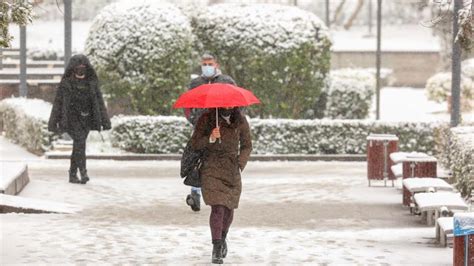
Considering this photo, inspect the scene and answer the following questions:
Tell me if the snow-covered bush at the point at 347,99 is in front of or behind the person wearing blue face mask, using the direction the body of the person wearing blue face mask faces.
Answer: behind

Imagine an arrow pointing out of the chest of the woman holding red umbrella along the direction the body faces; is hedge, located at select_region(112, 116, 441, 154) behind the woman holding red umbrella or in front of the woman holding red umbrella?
behind

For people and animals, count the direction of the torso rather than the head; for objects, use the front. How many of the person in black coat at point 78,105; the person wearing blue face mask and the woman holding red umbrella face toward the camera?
3

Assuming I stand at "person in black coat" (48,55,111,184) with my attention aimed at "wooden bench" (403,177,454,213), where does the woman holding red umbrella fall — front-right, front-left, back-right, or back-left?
front-right

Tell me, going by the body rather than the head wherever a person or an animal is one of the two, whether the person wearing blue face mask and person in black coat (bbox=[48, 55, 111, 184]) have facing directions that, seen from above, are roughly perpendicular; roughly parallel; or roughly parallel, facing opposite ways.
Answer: roughly parallel

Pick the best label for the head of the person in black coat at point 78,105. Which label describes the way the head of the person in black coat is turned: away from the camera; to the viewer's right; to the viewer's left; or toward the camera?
toward the camera

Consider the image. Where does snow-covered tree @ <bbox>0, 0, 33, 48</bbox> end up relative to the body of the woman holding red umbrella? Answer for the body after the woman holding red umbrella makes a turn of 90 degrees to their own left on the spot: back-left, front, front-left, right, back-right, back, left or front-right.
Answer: back

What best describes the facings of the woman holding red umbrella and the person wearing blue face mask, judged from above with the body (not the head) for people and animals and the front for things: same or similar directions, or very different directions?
same or similar directions

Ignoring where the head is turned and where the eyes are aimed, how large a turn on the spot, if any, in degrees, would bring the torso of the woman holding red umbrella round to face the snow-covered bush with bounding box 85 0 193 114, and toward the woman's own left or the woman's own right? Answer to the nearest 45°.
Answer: approximately 180°

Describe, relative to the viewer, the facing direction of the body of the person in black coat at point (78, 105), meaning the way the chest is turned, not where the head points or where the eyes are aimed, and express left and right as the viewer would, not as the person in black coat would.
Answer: facing the viewer

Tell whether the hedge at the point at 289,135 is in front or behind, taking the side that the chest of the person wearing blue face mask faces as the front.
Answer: behind

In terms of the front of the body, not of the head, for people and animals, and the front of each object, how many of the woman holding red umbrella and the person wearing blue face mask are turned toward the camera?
2
